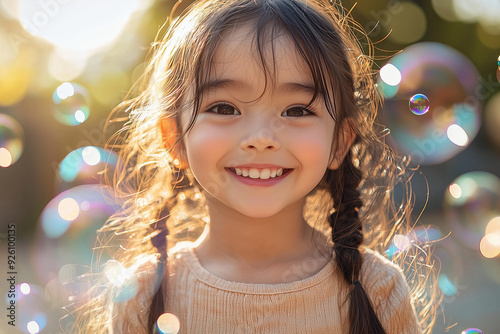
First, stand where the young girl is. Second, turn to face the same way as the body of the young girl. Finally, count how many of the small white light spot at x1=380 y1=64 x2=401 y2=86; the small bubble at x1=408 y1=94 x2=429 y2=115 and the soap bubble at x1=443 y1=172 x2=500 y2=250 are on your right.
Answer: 0

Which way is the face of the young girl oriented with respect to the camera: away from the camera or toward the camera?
toward the camera

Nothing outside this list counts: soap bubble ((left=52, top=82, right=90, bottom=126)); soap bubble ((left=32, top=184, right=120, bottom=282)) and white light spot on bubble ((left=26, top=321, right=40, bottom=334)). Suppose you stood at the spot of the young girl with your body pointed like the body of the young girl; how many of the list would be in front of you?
0

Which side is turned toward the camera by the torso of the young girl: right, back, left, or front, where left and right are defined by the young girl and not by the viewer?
front

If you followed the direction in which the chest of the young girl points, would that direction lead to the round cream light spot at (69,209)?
no

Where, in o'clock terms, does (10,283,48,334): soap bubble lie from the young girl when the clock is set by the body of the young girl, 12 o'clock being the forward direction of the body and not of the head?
The soap bubble is roughly at 4 o'clock from the young girl.

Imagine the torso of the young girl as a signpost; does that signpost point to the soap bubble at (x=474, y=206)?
no

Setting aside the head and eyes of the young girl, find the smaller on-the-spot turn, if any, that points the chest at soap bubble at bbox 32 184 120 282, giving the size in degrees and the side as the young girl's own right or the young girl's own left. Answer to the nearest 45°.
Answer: approximately 135° to the young girl's own right

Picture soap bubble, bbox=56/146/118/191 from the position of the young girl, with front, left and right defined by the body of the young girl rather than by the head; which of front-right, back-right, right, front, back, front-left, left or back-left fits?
back-right

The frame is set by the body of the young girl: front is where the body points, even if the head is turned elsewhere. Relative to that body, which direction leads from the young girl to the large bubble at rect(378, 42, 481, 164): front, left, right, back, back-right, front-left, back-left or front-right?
back-left
